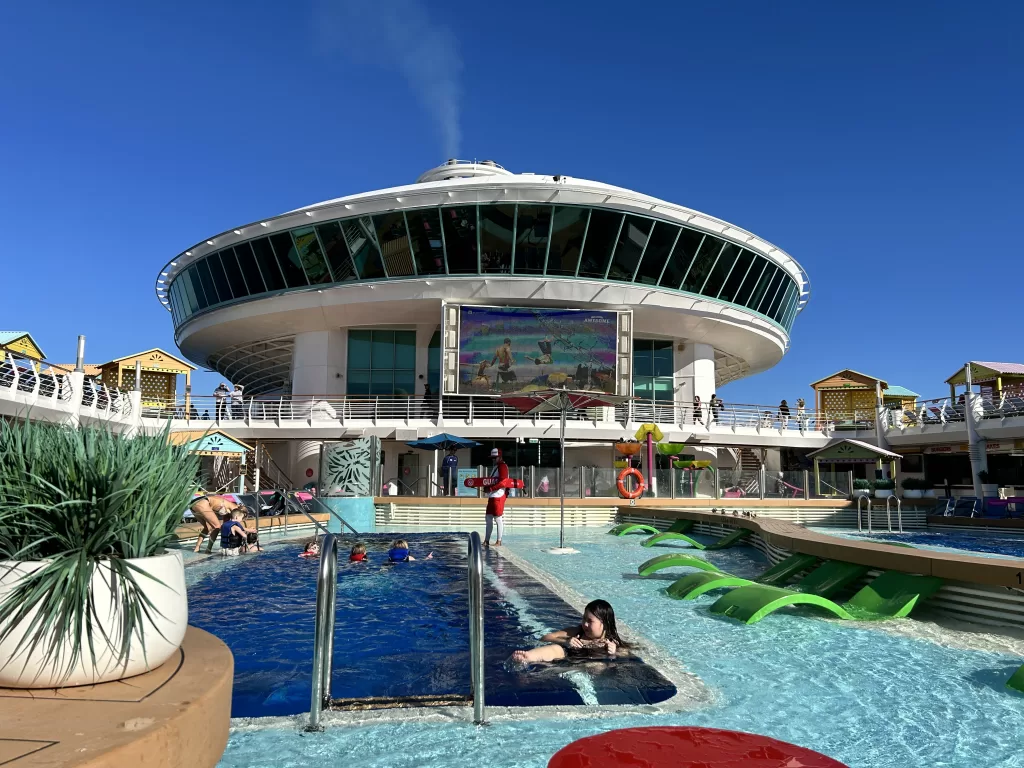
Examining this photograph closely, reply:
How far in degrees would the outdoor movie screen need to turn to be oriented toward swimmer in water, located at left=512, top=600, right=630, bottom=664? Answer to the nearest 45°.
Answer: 0° — it already faces them

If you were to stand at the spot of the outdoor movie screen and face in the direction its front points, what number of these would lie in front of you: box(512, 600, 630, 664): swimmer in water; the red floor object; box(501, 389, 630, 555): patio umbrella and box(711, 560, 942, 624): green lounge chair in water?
4

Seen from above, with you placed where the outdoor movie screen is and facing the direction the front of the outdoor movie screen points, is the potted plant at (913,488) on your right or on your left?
on your left

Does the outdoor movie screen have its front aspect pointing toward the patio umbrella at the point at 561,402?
yes

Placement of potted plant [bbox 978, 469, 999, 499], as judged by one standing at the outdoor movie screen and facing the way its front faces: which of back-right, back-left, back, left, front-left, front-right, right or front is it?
left

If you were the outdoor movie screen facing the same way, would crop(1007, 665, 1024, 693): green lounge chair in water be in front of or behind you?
in front

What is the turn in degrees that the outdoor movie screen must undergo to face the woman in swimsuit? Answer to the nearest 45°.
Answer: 0° — it already faces them

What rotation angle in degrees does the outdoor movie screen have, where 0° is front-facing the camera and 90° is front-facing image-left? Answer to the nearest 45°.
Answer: approximately 0°

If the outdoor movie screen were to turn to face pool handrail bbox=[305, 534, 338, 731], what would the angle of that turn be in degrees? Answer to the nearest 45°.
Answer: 0° — it already faces it

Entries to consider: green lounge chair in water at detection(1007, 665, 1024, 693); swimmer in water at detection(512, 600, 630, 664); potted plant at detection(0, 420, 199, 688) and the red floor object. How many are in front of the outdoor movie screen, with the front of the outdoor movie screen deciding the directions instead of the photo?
4

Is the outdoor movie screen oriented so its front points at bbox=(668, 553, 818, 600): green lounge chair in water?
yes
